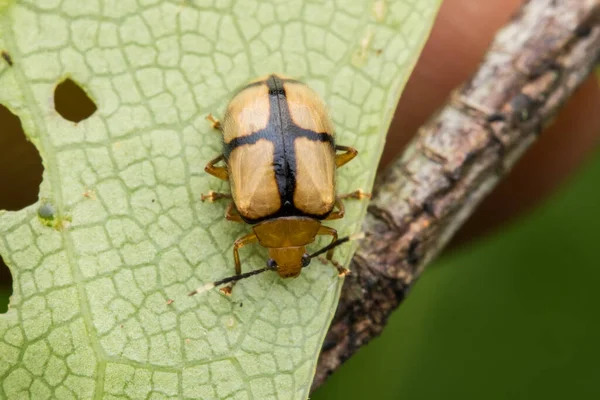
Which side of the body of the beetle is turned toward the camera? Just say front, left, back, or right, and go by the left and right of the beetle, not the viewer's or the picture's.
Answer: front
